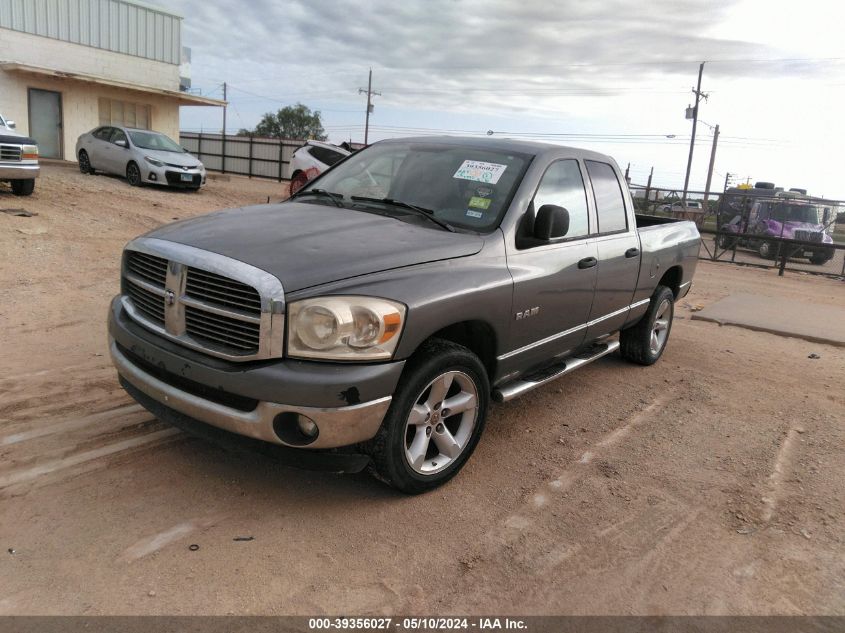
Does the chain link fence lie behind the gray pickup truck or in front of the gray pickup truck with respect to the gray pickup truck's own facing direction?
behind

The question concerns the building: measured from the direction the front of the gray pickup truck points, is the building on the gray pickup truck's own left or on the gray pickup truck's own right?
on the gray pickup truck's own right

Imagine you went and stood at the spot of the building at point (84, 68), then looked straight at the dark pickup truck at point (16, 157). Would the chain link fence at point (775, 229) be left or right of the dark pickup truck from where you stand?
left

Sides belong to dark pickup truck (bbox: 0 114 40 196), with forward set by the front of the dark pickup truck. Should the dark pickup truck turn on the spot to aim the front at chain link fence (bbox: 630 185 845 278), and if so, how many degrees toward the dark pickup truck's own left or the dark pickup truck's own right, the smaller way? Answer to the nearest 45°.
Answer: approximately 45° to the dark pickup truck's own left

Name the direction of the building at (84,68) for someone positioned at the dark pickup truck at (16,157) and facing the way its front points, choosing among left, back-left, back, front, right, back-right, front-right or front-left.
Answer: back-left

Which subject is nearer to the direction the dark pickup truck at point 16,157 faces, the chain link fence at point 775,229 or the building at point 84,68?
the chain link fence

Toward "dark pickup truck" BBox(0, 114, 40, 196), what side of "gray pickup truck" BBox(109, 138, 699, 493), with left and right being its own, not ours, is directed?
right

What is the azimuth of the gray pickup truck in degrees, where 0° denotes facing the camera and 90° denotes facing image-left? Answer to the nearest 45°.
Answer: approximately 45°
